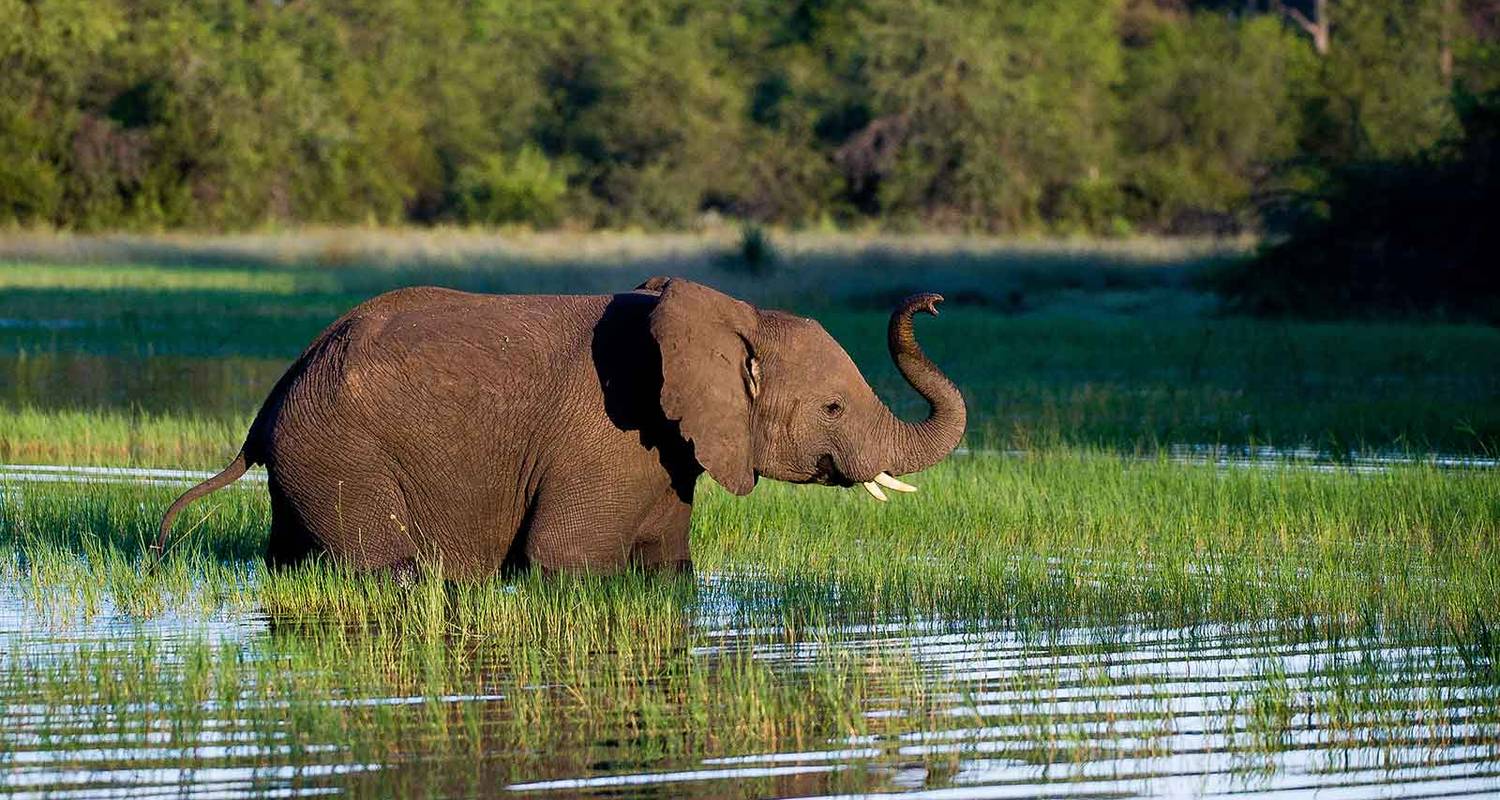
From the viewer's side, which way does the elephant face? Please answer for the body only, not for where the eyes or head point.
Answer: to the viewer's right
